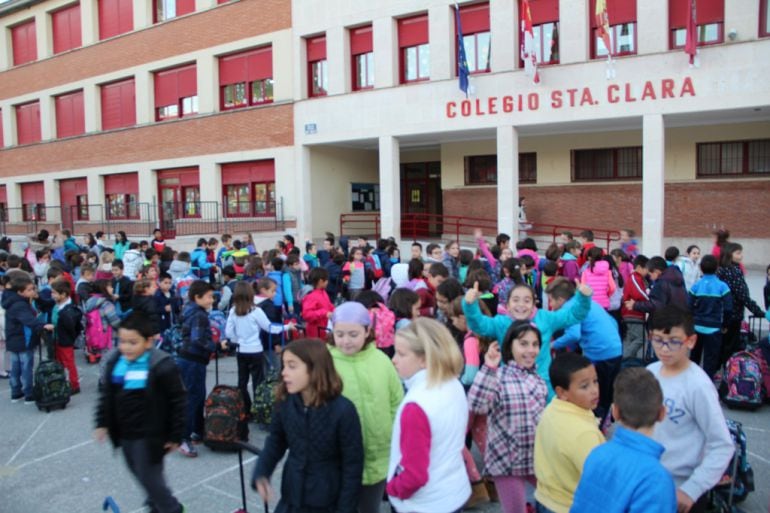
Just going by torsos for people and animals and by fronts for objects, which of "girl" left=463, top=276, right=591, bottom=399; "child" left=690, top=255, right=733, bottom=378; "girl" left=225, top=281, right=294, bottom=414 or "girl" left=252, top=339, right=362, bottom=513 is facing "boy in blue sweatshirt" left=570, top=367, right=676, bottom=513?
"girl" left=463, top=276, right=591, bottom=399

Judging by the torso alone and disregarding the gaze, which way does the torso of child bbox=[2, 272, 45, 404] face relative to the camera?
to the viewer's right

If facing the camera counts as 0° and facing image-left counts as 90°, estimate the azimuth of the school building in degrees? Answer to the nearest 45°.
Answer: approximately 45°

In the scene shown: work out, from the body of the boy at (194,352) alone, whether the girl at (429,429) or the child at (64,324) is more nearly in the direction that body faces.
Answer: the girl

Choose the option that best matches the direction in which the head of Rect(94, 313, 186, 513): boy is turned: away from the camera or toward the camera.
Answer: toward the camera

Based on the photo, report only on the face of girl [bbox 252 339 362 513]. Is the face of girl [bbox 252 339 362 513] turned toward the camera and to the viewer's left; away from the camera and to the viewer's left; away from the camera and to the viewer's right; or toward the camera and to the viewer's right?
toward the camera and to the viewer's left

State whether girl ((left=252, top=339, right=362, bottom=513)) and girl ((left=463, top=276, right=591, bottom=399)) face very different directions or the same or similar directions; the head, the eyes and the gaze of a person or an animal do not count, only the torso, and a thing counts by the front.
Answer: same or similar directions

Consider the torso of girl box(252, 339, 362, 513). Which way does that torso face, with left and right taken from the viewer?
facing the viewer and to the left of the viewer

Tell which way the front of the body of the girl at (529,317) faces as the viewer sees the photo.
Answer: toward the camera

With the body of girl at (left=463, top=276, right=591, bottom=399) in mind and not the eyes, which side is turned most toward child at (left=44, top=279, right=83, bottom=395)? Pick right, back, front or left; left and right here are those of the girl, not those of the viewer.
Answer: right
